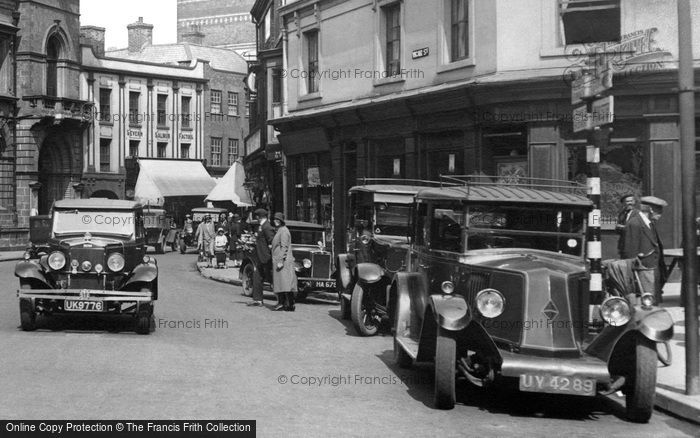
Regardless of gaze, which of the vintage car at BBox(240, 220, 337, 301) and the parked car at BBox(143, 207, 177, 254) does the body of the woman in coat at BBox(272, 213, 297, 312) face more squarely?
the parked car

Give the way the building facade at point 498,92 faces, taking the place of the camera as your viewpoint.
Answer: facing the viewer and to the left of the viewer

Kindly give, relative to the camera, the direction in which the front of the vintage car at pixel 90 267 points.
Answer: facing the viewer

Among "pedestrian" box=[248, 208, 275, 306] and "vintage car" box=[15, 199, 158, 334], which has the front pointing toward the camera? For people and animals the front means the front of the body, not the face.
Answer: the vintage car

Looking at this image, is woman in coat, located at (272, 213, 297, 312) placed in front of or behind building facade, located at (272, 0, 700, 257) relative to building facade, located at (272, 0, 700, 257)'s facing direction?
in front

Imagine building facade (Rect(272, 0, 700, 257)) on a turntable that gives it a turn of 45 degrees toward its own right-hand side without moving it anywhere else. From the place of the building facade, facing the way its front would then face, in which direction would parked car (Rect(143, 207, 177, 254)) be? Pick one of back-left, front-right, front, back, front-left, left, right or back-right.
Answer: front-right

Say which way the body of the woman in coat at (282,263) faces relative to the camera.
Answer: to the viewer's left

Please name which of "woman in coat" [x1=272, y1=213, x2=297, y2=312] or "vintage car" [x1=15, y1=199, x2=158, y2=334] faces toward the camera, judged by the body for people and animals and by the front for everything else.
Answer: the vintage car

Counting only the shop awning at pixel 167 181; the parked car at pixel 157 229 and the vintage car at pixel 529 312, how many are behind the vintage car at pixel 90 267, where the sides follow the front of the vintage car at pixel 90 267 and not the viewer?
2

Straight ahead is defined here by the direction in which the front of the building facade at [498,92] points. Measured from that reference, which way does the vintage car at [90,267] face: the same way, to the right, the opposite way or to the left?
to the left
